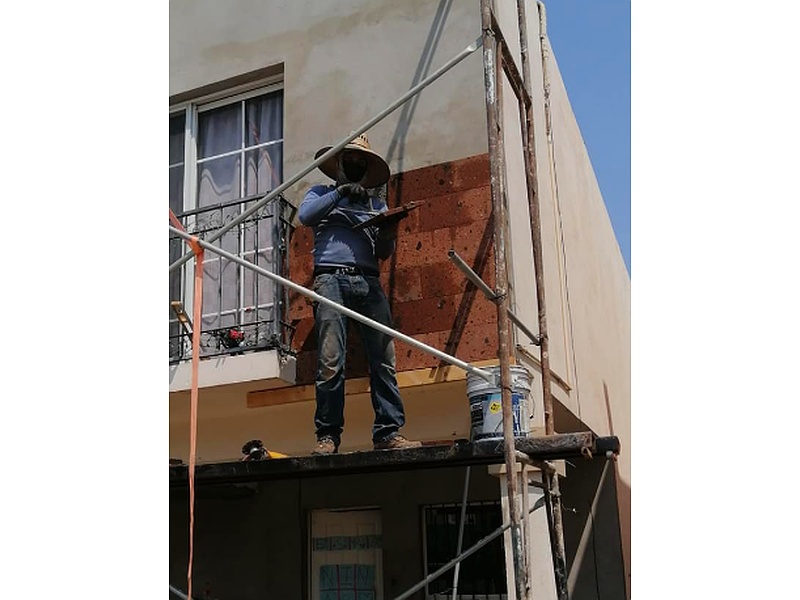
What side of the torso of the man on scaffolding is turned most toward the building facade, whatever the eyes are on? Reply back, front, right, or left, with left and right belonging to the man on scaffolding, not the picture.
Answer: back

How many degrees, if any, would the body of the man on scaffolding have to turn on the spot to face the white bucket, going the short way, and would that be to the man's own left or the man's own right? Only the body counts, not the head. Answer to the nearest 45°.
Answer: approximately 45° to the man's own left

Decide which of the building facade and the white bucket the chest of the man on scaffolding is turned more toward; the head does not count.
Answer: the white bucket

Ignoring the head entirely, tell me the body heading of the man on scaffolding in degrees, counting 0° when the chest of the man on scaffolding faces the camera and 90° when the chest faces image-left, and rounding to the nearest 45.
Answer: approximately 0°
